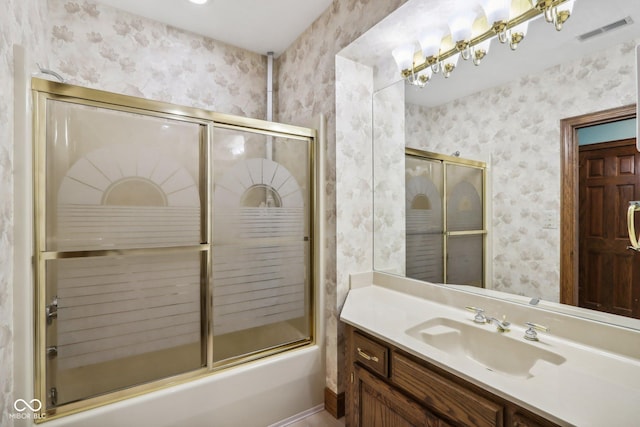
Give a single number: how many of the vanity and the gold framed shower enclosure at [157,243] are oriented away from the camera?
0

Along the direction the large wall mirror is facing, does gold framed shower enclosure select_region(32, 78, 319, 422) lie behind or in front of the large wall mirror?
in front

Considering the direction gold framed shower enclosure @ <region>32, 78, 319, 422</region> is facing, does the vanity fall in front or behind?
in front

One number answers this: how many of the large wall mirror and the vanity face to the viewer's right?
0

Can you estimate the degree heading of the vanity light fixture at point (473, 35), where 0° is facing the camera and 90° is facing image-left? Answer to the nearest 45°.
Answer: approximately 45°

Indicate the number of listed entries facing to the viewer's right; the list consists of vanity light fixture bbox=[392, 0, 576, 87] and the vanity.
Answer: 0

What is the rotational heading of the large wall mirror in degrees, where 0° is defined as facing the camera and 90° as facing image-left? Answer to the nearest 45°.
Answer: approximately 45°
